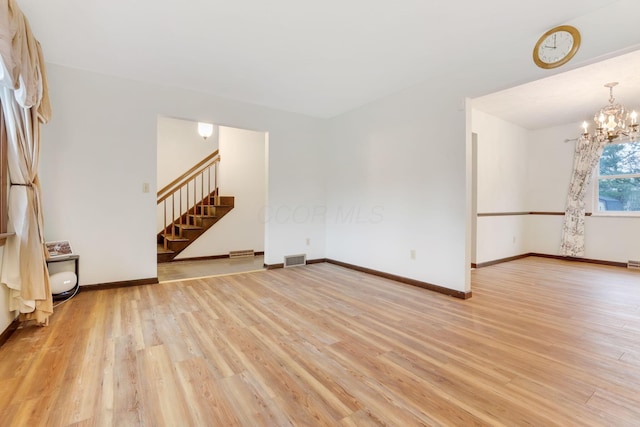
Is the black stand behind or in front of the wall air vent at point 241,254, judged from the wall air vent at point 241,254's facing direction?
in front

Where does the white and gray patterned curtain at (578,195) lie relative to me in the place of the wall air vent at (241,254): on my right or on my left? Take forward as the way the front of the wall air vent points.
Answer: on my left

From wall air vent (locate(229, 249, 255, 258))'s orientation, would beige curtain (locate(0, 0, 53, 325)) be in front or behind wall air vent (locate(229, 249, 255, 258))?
in front

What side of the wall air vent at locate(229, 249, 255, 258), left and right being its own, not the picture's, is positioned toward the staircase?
right

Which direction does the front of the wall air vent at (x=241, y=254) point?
toward the camera

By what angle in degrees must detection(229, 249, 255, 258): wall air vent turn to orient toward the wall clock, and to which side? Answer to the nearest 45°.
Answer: approximately 45° to its left

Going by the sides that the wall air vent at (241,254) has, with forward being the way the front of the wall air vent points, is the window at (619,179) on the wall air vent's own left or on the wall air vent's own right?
on the wall air vent's own left

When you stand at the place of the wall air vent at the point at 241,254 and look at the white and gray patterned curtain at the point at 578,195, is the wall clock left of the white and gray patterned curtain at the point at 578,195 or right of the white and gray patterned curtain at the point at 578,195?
right
